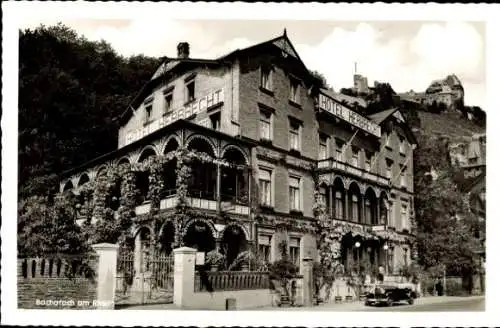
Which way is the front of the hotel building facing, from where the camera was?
facing the viewer and to the right of the viewer

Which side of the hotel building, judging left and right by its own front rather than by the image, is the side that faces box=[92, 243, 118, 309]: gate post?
right

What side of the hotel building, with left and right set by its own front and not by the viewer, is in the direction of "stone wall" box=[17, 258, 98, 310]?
right

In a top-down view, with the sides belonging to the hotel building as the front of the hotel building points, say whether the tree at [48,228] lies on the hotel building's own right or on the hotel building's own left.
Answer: on the hotel building's own right

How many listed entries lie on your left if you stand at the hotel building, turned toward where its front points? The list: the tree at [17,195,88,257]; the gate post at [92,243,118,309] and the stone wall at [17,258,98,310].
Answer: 0
